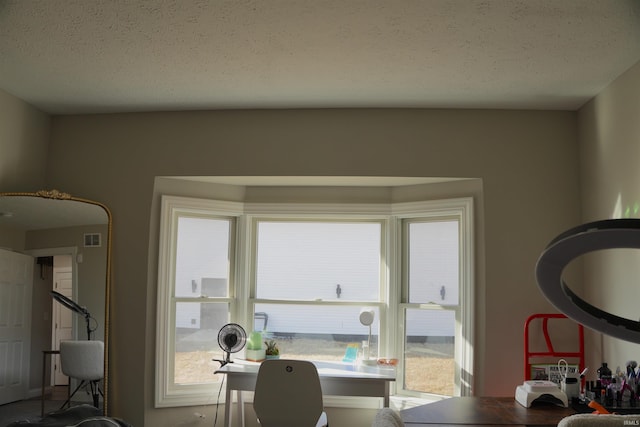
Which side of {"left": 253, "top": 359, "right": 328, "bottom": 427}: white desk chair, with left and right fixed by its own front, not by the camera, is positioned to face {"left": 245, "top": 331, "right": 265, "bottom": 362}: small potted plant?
front

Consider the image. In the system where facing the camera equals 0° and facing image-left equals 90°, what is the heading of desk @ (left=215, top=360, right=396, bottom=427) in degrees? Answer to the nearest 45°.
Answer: approximately 0°

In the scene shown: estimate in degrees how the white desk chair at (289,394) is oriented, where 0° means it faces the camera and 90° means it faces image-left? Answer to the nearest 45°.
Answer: approximately 180°

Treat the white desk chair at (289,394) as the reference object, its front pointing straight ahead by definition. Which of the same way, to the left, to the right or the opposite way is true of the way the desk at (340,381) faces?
the opposite way

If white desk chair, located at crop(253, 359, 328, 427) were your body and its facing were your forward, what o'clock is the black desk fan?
The black desk fan is roughly at 11 o'clock from the white desk chair.

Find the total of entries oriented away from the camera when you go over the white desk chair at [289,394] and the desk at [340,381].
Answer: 1

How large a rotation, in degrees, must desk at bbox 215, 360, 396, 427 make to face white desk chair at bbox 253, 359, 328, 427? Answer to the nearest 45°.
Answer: approximately 45° to its right

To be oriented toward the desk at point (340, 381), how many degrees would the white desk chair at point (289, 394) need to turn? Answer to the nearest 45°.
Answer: approximately 45° to its right

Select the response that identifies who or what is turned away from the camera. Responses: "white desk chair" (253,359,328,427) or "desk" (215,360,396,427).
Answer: the white desk chair

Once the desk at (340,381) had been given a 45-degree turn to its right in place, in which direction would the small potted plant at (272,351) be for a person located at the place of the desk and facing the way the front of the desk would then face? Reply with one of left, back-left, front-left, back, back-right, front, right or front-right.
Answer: right

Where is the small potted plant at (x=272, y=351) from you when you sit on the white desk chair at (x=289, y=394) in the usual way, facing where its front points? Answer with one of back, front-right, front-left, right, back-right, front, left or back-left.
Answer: front
